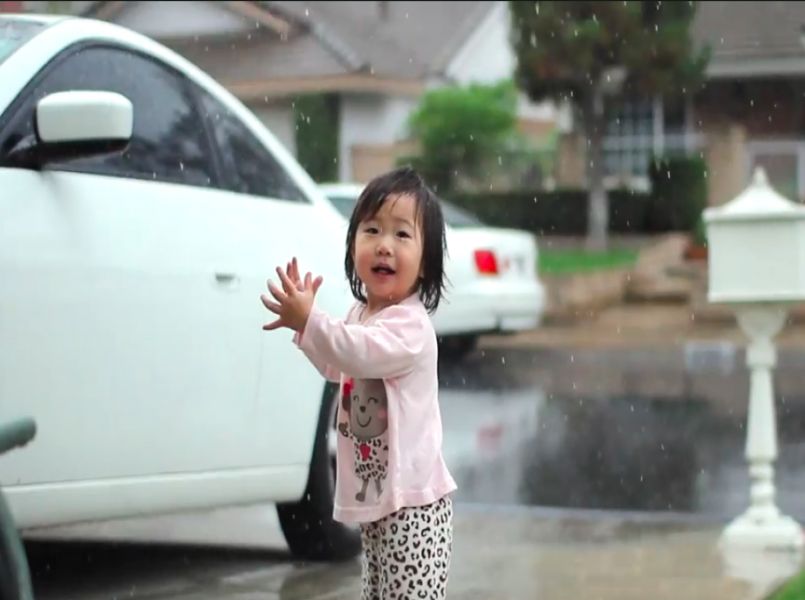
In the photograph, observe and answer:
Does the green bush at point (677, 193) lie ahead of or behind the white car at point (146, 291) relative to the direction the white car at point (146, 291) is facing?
behind

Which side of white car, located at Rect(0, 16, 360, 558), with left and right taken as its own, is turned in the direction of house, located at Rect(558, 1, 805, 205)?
back

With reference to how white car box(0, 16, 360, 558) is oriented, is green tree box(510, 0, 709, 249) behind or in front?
behind

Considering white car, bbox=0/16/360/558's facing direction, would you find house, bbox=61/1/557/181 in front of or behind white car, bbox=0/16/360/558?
behind

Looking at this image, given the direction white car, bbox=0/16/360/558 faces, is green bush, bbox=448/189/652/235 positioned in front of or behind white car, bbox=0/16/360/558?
behind

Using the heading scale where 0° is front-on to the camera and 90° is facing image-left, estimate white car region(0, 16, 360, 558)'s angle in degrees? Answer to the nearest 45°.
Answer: approximately 45°

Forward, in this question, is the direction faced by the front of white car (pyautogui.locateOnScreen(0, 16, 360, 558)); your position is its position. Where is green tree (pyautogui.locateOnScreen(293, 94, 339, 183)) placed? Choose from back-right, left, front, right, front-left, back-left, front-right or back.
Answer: back-right
